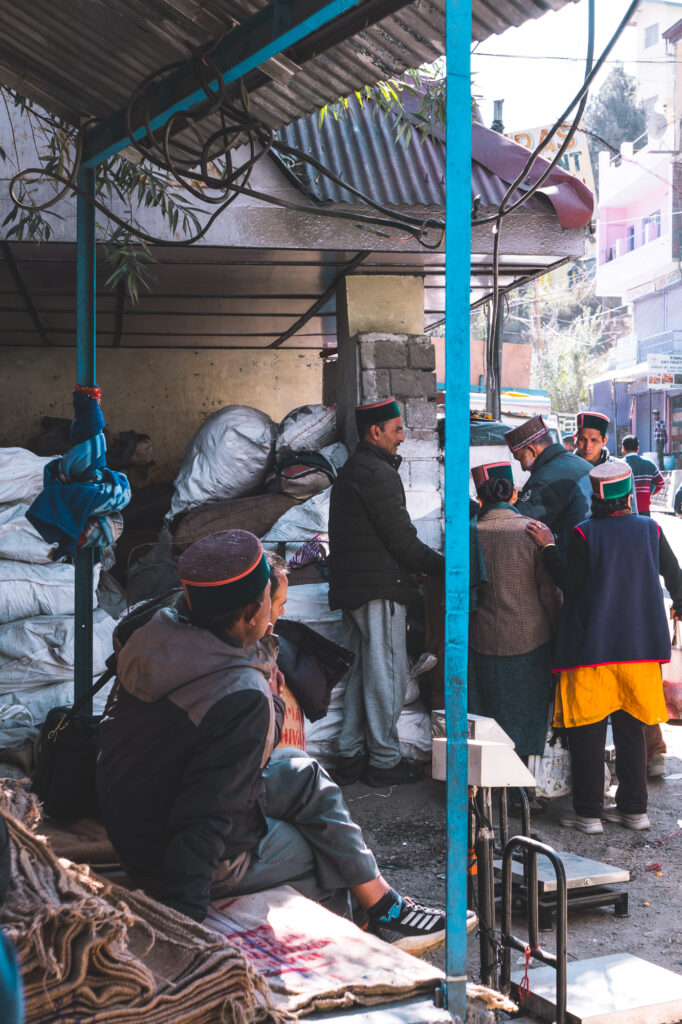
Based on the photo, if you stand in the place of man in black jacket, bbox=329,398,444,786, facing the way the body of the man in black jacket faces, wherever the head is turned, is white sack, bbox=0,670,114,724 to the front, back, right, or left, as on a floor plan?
back

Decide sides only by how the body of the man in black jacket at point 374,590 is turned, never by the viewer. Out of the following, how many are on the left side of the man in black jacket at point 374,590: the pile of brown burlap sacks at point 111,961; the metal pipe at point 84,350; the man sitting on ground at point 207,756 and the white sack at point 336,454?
1

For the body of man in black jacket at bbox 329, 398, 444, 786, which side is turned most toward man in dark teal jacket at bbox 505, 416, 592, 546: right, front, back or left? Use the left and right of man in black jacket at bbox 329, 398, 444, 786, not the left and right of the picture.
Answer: front

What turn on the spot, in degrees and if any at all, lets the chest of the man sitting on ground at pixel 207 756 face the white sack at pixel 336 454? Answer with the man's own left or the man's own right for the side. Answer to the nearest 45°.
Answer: approximately 45° to the man's own left

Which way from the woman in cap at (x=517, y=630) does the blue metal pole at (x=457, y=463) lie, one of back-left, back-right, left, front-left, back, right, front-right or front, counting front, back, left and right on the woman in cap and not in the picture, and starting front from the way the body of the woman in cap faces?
back

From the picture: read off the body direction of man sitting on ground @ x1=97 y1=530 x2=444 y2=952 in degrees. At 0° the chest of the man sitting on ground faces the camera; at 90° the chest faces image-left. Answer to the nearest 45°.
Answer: approximately 225°

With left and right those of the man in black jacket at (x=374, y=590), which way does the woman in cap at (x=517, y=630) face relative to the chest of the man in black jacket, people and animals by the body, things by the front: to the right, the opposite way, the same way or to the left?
to the left

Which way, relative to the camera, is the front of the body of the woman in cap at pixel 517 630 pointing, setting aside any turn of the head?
away from the camera

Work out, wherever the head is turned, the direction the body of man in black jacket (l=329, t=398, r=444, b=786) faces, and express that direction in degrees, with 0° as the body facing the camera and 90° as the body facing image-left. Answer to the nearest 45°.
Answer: approximately 270°

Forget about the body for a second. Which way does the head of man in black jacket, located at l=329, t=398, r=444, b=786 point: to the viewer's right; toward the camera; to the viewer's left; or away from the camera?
to the viewer's right

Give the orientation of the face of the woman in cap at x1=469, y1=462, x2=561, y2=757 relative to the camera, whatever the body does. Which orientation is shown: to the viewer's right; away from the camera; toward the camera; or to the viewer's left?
away from the camera

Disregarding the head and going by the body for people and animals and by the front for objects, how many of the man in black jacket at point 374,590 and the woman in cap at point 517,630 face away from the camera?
1

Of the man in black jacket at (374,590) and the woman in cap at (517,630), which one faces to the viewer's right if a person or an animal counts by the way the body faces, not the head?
the man in black jacket

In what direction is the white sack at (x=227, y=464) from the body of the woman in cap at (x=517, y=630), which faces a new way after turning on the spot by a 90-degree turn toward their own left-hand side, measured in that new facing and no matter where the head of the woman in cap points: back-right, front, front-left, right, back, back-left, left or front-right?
front-right

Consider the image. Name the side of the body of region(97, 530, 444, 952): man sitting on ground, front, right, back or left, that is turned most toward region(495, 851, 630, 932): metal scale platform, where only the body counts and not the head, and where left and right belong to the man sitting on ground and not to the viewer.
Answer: front
